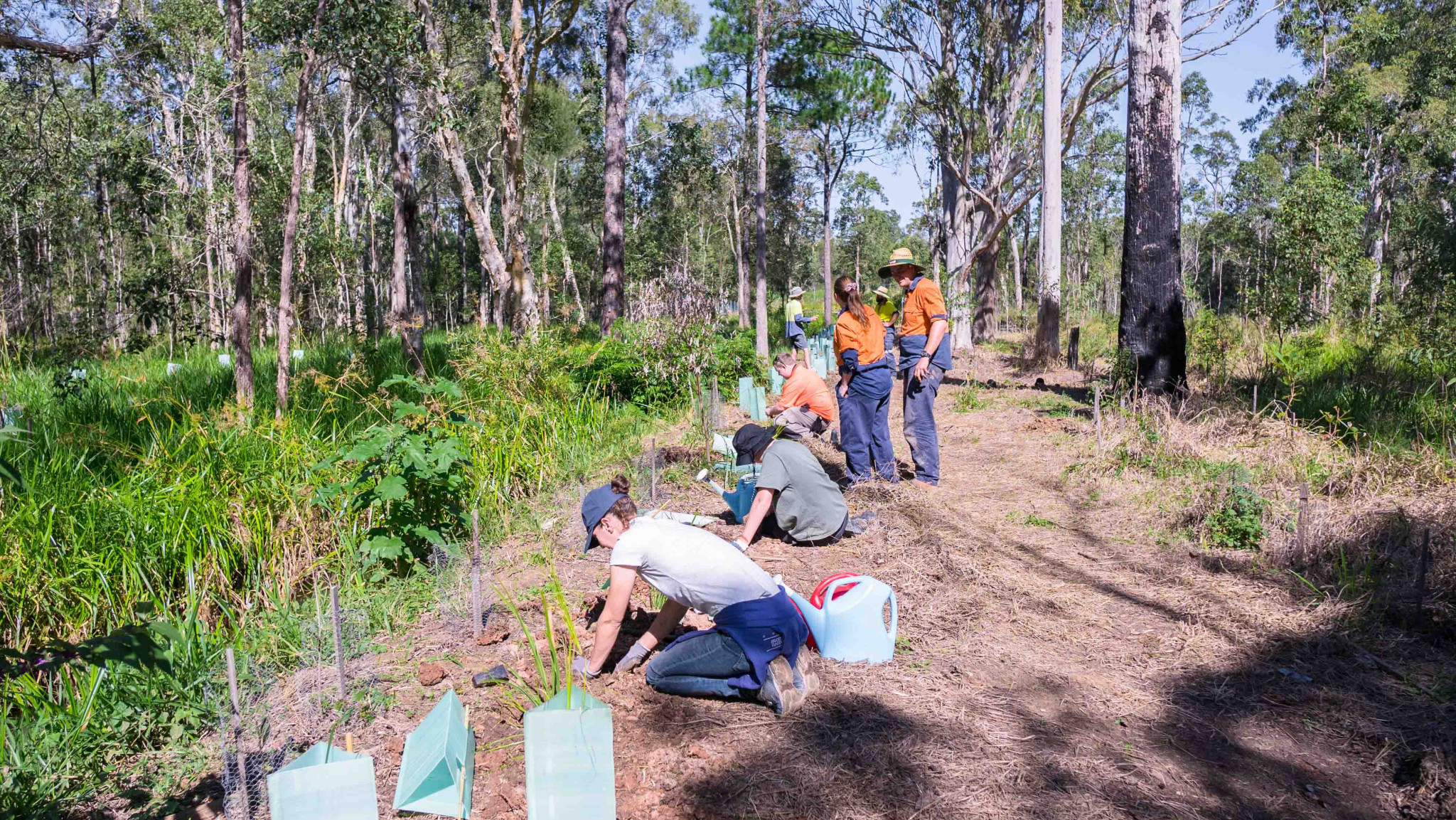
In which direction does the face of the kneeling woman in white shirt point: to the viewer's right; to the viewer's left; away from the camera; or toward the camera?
to the viewer's left

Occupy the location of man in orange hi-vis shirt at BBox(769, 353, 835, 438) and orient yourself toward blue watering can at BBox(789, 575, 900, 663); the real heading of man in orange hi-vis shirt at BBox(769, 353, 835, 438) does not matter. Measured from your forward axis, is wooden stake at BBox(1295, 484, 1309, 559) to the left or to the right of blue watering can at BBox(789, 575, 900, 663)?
left

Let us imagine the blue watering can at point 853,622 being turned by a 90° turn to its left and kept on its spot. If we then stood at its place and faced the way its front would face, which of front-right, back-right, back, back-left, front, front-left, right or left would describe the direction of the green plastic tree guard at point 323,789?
front-right

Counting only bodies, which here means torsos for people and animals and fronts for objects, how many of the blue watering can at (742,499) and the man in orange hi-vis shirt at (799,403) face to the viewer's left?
2

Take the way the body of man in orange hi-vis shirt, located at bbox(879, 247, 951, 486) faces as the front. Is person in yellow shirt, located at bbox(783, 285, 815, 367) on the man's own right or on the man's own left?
on the man's own right

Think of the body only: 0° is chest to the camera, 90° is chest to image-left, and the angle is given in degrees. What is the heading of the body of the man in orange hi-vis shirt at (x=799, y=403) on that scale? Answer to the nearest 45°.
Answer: approximately 90°

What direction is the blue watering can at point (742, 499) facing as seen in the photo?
to the viewer's left

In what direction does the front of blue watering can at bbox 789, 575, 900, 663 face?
to the viewer's left

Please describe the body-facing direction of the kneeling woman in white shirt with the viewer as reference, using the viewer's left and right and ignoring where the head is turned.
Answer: facing to the left of the viewer

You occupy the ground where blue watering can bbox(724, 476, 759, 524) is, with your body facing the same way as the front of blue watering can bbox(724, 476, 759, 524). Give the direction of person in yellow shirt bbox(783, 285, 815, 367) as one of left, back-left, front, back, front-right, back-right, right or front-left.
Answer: right

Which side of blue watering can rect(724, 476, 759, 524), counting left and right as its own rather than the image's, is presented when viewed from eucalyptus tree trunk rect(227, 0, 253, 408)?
front
